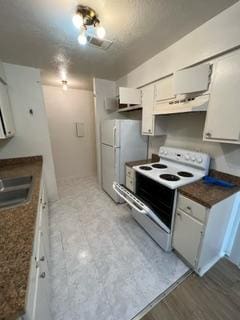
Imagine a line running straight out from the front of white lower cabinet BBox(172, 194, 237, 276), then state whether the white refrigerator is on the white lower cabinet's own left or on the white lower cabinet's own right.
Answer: on the white lower cabinet's own right

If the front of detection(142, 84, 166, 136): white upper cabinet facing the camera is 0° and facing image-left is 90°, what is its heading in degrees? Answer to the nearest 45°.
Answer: approximately 45°

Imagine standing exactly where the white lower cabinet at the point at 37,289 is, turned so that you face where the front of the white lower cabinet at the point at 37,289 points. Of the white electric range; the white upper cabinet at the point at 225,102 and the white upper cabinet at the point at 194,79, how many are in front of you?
3

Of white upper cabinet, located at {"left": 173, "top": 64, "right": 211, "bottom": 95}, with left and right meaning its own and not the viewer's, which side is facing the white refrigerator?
right

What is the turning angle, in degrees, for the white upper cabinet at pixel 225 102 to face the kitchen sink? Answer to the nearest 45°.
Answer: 0° — it already faces it

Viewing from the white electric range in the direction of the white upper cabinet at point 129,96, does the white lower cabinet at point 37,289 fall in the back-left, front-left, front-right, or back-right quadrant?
back-left

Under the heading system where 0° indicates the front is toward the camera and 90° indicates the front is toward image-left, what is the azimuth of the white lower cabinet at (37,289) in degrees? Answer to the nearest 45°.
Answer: approximately 270°

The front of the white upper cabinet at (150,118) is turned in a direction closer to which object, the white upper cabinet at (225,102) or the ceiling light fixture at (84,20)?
the ceiling light fixture
